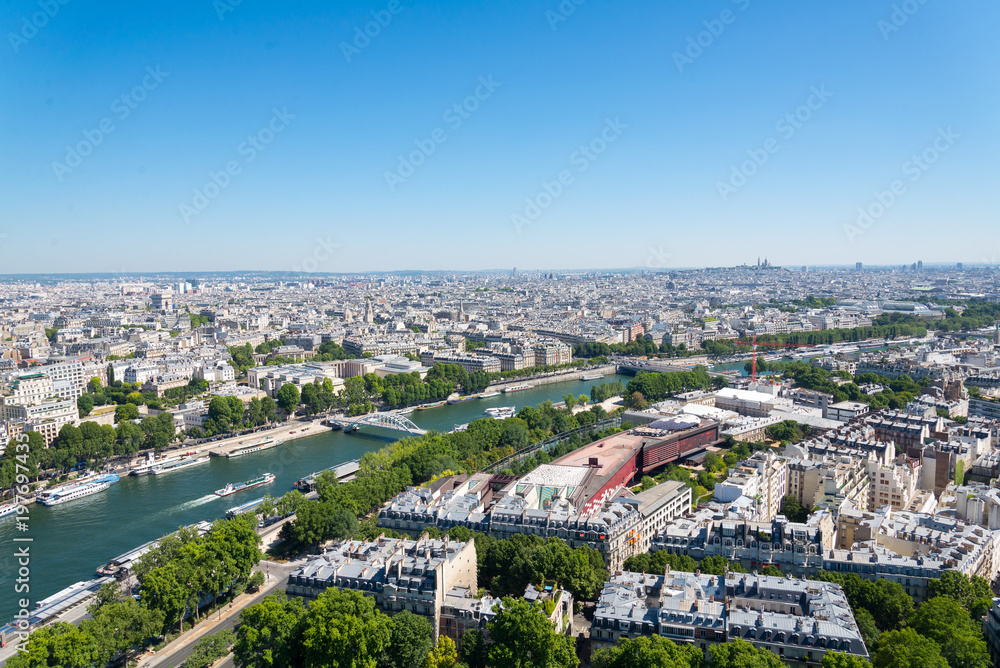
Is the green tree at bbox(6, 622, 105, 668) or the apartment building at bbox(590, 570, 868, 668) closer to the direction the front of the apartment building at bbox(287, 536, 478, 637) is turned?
the green tree

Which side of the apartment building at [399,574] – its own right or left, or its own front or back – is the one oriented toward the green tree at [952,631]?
left

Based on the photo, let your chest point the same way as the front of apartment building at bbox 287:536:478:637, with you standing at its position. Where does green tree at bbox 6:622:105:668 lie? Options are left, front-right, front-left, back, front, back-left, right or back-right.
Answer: front-right

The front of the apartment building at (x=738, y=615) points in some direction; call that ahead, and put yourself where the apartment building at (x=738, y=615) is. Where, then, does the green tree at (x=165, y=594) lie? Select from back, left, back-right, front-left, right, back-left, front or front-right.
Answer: right

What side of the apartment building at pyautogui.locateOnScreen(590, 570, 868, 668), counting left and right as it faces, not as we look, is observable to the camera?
front

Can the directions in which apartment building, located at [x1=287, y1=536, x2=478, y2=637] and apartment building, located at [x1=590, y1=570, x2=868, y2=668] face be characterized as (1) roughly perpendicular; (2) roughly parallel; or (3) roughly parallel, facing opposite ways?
roughly parallel

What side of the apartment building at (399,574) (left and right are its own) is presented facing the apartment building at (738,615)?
left

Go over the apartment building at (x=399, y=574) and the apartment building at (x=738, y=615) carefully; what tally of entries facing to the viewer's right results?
0

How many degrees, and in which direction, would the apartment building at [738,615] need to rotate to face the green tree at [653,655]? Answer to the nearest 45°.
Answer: approximately 45° to its right

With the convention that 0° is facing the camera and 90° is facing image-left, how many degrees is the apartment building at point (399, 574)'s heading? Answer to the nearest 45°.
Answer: approximately 45°

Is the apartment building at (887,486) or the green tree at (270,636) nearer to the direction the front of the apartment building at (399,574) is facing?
the green tree

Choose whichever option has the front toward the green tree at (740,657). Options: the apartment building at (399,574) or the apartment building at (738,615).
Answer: the apartment building at (738,615)

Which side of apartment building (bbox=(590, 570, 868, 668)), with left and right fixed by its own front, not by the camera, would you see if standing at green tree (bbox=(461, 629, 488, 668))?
right

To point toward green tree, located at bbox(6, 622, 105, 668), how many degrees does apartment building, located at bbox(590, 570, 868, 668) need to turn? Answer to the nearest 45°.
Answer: approximately 90° to its right

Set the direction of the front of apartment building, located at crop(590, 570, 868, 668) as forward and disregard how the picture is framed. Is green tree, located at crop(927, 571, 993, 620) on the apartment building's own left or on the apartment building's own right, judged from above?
on the apartment building's own left

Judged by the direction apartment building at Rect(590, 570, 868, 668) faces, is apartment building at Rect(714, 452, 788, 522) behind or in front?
behind

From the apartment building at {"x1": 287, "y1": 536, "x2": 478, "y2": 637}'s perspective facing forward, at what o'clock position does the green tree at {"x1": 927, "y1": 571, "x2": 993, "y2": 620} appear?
The green tree is roughly at 8 o'clock from the apartment building.

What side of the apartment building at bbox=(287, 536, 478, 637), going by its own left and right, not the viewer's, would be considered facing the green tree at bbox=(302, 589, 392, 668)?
front
